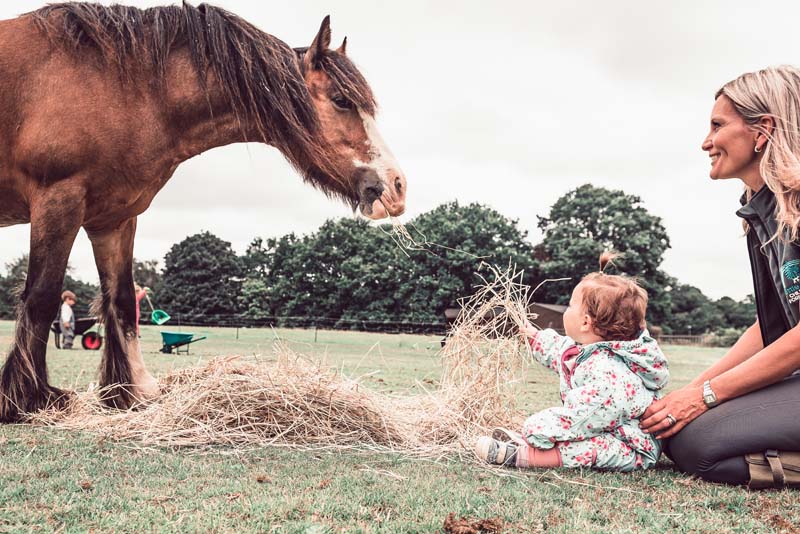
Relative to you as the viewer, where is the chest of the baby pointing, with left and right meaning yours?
facing to the left of the viewer

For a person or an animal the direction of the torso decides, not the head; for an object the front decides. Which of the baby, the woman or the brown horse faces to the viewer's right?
the brown horse

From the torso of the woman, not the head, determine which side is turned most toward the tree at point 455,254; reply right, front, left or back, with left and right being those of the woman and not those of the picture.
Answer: right

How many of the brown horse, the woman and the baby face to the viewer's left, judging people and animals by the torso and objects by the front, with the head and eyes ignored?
2

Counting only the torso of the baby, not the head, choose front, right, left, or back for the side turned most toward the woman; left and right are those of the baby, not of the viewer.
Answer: back

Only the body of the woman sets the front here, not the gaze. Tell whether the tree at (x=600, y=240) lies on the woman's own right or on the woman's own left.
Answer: on the woman's own right

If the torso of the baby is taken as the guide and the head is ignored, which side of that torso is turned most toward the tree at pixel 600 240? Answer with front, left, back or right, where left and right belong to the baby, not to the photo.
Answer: right

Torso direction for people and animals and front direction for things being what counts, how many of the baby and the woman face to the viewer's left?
2

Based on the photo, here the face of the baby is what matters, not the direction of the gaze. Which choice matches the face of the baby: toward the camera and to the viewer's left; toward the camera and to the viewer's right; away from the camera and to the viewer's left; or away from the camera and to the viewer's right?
away from the camera and to the viewer's left

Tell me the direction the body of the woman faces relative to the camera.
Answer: to the viewer's left

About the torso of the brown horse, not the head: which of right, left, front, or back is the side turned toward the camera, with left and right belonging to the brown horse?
right

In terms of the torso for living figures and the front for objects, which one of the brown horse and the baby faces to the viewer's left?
the baby

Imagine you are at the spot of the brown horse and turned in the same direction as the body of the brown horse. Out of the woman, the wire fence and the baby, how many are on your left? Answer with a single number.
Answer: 1
